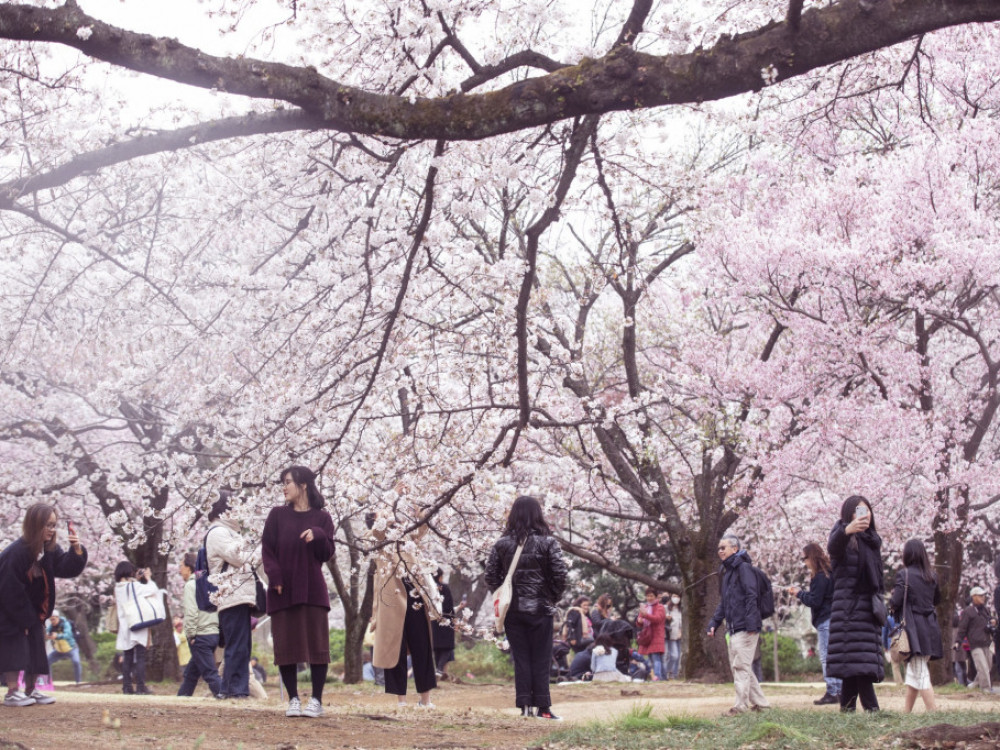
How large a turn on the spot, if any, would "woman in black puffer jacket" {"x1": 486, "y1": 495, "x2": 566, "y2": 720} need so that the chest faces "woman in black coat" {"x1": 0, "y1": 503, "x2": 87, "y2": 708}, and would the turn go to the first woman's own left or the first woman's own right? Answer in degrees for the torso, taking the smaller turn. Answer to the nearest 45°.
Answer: approximately 90° to the first woman's own left

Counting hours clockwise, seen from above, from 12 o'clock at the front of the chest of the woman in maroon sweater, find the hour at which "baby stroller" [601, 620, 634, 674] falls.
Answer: The baby stroller is roughly at 7 o'clock from the woman in maroon sweater.

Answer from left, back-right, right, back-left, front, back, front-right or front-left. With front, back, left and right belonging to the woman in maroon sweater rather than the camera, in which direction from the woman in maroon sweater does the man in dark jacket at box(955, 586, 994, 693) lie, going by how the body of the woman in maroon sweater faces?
back-left

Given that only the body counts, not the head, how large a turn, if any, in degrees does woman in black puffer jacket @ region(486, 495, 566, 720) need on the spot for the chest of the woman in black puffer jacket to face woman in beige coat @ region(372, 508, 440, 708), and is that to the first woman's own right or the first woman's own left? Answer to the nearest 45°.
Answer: approximately 45° to the first woman's own left

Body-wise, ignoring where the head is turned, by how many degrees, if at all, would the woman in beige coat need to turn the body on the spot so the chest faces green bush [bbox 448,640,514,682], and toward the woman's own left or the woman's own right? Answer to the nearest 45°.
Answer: approximately 135° to the woman's own left

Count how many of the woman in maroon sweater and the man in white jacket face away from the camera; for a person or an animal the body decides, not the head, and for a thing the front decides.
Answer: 0

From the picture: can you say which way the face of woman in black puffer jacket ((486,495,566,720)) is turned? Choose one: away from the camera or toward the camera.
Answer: away from the camera

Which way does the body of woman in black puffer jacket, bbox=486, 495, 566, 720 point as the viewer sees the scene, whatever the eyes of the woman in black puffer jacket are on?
away from the camera

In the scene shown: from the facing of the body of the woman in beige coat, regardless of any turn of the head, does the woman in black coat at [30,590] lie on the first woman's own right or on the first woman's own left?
on the first woman's own right

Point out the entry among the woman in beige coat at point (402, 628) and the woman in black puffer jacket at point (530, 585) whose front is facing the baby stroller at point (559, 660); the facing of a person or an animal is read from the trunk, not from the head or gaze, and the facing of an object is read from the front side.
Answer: the woman in black puffer jacket

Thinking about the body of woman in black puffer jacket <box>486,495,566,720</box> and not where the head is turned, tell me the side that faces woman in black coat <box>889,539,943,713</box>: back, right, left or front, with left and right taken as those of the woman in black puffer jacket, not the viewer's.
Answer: right

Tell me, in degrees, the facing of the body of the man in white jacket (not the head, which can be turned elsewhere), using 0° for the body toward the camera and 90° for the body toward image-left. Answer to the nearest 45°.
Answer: approximately 270°
